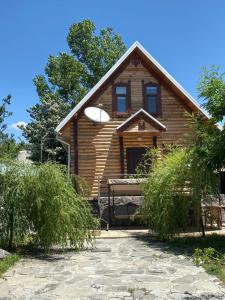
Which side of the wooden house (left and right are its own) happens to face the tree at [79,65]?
back

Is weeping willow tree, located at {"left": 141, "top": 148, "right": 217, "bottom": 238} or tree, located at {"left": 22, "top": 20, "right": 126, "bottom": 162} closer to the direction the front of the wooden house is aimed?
the weeping willow tree

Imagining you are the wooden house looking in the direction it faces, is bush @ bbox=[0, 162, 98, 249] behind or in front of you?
in front

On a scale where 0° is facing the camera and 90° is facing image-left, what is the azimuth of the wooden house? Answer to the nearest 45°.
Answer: approximately 0°
